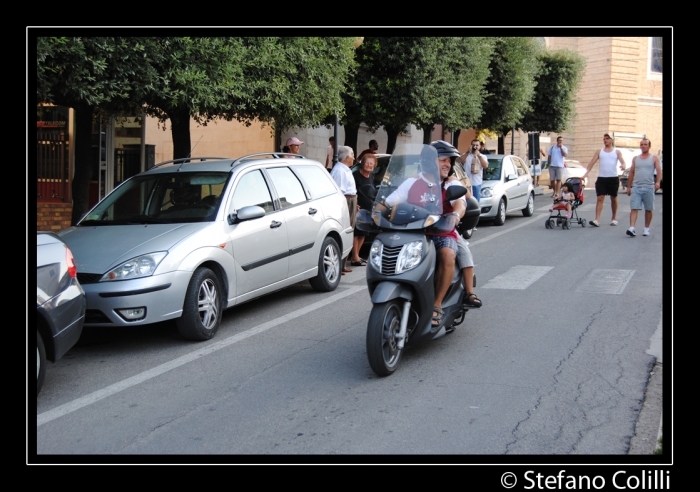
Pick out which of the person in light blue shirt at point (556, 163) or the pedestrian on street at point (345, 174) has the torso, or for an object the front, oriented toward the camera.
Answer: the person in light blue shirt at point (556, 163)

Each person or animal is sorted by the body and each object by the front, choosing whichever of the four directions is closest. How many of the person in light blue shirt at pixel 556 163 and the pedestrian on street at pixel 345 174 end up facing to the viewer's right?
1

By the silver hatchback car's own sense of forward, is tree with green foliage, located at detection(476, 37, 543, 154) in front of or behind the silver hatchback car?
behind

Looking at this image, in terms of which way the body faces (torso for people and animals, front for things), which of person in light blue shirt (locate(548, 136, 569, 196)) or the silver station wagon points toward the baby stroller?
the person in light blue shirt

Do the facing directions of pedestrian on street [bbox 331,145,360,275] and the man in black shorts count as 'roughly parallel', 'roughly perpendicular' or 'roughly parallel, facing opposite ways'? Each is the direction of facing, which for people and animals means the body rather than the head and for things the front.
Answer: roughly perpendicular

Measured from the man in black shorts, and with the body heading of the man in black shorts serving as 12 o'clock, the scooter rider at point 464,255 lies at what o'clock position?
The scooter rider is roughly at 12 o'clock from the man in black shorts.

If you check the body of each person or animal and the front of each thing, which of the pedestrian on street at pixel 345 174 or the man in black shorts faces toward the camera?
the man in black shorts

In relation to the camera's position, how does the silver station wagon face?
facing the viewer and to the left of the viewer

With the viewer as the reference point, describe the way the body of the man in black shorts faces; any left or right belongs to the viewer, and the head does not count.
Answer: facing the viewer

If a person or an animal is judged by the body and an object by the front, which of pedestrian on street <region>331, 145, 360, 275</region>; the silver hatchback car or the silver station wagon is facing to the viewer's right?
the pedestrian on street

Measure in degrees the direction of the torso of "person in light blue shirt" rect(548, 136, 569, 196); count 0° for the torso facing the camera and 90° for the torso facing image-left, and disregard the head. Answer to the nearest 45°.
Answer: approximately 0°
